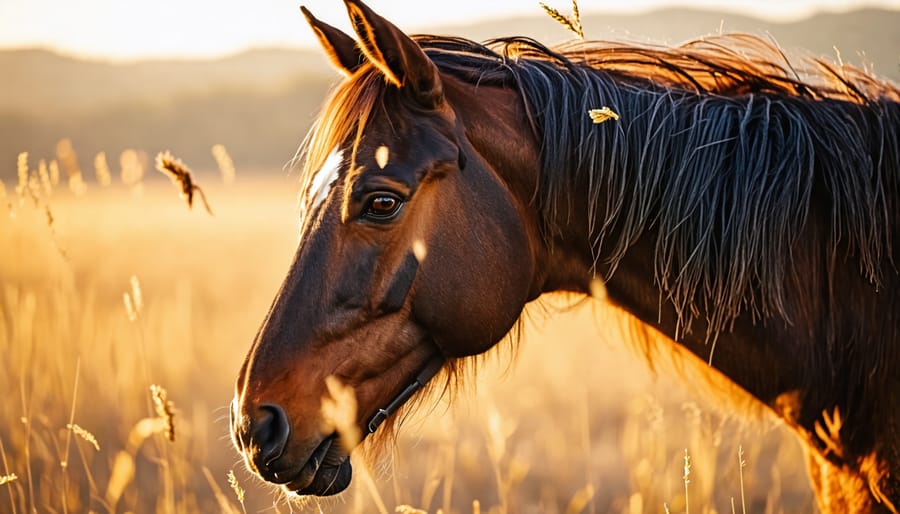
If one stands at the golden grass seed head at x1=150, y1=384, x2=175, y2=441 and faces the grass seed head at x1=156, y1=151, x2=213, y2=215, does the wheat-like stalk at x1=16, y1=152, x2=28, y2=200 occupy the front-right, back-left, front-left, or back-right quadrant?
front-left

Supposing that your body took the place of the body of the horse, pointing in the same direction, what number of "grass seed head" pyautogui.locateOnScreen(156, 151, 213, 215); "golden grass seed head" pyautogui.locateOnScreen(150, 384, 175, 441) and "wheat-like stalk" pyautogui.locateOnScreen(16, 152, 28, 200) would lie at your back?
0

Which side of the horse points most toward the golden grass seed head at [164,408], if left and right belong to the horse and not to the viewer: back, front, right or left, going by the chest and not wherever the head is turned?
front

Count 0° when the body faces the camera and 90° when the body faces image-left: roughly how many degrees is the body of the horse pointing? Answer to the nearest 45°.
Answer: approximately 90°

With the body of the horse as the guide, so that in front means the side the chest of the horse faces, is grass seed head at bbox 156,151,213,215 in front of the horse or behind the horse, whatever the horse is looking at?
in front

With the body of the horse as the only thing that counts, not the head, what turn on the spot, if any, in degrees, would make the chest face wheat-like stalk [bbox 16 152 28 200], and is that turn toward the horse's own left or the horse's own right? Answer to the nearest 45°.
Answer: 0° — it already faces it
